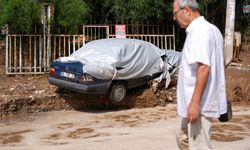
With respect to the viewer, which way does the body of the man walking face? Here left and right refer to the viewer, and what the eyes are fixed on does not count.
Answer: facing to the left of the viewer

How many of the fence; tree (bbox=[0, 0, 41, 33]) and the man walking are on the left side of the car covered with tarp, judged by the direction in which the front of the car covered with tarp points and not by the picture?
2

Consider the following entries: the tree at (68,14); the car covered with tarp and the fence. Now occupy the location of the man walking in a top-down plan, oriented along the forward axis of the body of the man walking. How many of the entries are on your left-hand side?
0

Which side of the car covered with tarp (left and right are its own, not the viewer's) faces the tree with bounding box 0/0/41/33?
left

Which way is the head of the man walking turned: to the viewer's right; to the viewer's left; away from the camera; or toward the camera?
to the viewer's left

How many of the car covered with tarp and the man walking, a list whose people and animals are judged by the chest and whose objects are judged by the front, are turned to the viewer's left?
1

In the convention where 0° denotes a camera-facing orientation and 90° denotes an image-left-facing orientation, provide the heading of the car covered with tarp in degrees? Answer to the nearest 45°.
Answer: approximately 225°

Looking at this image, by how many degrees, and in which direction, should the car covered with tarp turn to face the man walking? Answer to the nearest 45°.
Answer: approximately 135° to its right

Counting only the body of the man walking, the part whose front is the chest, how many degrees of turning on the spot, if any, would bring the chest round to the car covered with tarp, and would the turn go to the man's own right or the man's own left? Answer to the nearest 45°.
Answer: approximately 90° to the man's own right

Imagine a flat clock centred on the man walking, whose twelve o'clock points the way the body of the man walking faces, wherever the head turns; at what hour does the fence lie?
The fence is roughly at 2 o'clock from the man walking.

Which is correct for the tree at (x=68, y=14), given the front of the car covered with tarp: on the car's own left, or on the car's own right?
on the car's own left

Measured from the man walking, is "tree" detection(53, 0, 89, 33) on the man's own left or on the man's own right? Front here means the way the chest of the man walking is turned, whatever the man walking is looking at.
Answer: on the man's own right
